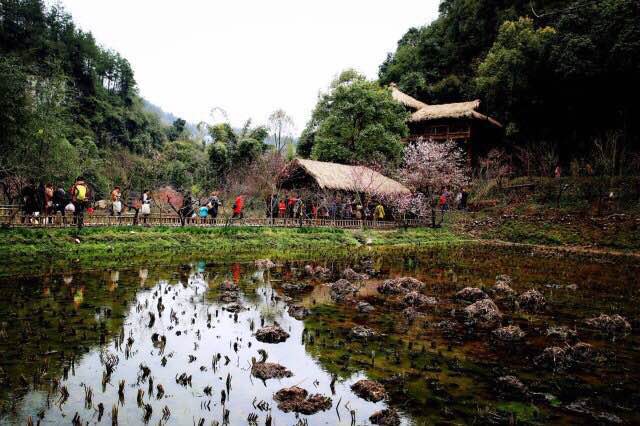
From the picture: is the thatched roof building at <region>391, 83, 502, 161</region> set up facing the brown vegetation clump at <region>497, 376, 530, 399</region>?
yes

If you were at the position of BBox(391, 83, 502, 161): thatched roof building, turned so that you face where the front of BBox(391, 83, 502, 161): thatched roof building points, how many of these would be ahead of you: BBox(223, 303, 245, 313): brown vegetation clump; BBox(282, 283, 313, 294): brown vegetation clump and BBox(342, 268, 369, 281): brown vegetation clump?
3

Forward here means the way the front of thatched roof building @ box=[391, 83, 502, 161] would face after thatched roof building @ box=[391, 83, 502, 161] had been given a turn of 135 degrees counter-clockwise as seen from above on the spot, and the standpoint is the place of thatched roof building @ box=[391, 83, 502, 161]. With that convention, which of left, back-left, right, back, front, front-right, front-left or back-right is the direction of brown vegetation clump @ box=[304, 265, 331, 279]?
back-right

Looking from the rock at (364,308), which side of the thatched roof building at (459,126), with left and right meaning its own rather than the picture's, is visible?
front

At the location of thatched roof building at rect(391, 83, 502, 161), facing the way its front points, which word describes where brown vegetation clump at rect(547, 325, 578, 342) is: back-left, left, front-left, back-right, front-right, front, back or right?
front

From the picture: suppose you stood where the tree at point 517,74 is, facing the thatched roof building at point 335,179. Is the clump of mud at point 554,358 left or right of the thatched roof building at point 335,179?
left

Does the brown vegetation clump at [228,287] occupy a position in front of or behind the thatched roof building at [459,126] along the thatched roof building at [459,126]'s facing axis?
in front

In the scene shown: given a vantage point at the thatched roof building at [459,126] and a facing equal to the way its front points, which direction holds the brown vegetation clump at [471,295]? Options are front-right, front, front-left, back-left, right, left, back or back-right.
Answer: front

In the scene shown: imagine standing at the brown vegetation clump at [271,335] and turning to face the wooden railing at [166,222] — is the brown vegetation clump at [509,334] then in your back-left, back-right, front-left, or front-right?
back-right

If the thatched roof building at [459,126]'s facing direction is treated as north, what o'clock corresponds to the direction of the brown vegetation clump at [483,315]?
The brown vegetation clump is roughly at 12 o'clock from the thatched roof building.

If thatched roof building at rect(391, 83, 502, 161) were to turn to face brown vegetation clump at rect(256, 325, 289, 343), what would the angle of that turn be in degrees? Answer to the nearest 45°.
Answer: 0° — it already faces it

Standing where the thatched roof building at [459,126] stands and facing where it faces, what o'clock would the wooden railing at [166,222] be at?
The wooden railing is roughly at 1 o'clock from the thatched roof building.

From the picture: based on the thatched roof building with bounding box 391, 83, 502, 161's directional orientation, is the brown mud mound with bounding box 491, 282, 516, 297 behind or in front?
in front

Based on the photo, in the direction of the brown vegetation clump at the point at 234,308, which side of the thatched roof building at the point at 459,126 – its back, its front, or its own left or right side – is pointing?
front

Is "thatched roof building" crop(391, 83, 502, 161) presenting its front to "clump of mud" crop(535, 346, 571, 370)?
yes

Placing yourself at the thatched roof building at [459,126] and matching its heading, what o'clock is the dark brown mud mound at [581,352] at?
The dark brown mud mound is roughly at 12 o'clock from the thatched roof building.

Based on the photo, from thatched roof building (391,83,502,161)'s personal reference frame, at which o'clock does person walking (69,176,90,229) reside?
The person walking is roughly at 1 o'clock from the thatched roof building.

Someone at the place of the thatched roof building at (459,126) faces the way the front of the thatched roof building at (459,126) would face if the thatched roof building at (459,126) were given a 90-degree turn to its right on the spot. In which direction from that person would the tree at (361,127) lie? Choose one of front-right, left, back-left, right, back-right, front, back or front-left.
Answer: front-left

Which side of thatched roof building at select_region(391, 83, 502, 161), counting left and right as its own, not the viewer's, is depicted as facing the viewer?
front
